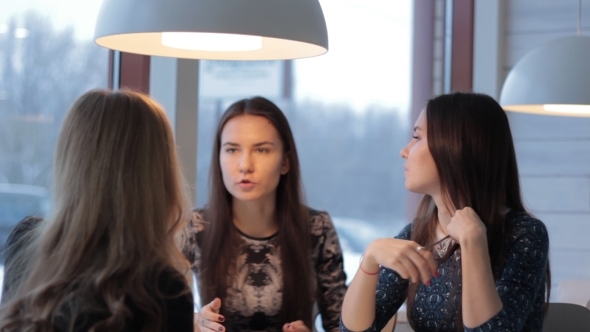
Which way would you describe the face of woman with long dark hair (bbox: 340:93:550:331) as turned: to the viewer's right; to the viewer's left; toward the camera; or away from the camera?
to the viewer's left

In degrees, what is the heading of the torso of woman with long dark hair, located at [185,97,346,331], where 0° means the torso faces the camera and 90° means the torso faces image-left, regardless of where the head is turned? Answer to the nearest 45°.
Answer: approximately 0°

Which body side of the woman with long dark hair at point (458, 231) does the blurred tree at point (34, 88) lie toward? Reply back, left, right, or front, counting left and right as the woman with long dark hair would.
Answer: right

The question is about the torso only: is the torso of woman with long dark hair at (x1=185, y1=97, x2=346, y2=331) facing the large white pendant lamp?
yes

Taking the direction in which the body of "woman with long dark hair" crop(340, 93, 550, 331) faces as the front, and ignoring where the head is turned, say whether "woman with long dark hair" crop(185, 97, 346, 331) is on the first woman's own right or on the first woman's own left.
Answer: on the first woman's own right

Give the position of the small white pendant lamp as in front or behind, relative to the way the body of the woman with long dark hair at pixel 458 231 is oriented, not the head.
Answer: behind
